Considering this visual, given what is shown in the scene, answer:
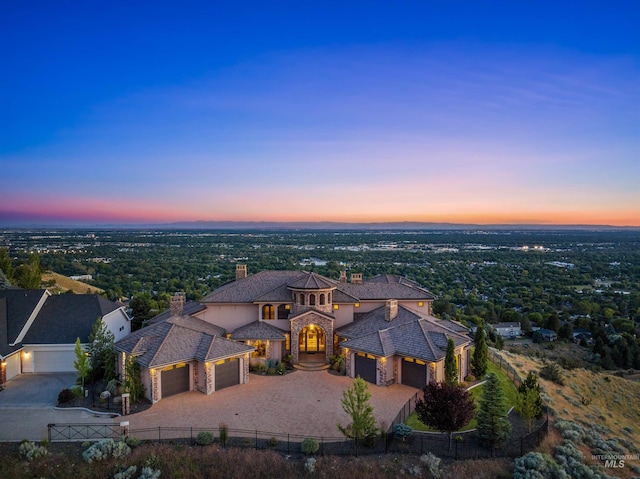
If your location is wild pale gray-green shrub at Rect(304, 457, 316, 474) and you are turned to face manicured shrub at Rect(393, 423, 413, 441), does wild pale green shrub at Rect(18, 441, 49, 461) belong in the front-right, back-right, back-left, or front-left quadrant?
back-left

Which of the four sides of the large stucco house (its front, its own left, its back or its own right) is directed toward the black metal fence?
front

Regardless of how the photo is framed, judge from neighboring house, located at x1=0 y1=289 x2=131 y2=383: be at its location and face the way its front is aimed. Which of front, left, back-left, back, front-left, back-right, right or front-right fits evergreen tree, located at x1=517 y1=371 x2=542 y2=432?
front-left

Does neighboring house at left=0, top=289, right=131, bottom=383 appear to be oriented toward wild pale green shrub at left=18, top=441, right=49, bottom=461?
yes

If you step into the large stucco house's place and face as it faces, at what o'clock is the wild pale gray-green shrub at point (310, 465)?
The wild pale gray-green shrub is roughly at 12 o'clock from the large stucco house.

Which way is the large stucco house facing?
toward the camera

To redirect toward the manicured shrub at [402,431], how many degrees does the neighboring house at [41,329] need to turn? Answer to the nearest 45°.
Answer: approximately 45° to its left

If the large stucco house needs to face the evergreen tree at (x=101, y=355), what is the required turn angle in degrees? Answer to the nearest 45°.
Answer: approximately 90° to its right

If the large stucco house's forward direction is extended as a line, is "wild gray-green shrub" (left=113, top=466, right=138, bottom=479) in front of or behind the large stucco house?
in front

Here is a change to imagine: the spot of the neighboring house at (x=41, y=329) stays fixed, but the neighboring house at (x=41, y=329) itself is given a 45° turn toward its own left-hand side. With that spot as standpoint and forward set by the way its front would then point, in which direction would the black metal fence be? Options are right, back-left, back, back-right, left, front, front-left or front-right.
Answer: front

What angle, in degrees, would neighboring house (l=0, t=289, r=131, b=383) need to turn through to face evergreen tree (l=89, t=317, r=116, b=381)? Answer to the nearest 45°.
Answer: approximately 45° to its left

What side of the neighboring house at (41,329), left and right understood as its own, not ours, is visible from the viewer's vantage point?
front

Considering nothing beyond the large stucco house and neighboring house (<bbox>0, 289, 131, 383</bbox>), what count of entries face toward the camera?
2

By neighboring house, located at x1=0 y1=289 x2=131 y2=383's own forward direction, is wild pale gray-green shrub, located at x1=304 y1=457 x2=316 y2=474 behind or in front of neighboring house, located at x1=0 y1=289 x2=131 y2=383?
in front
